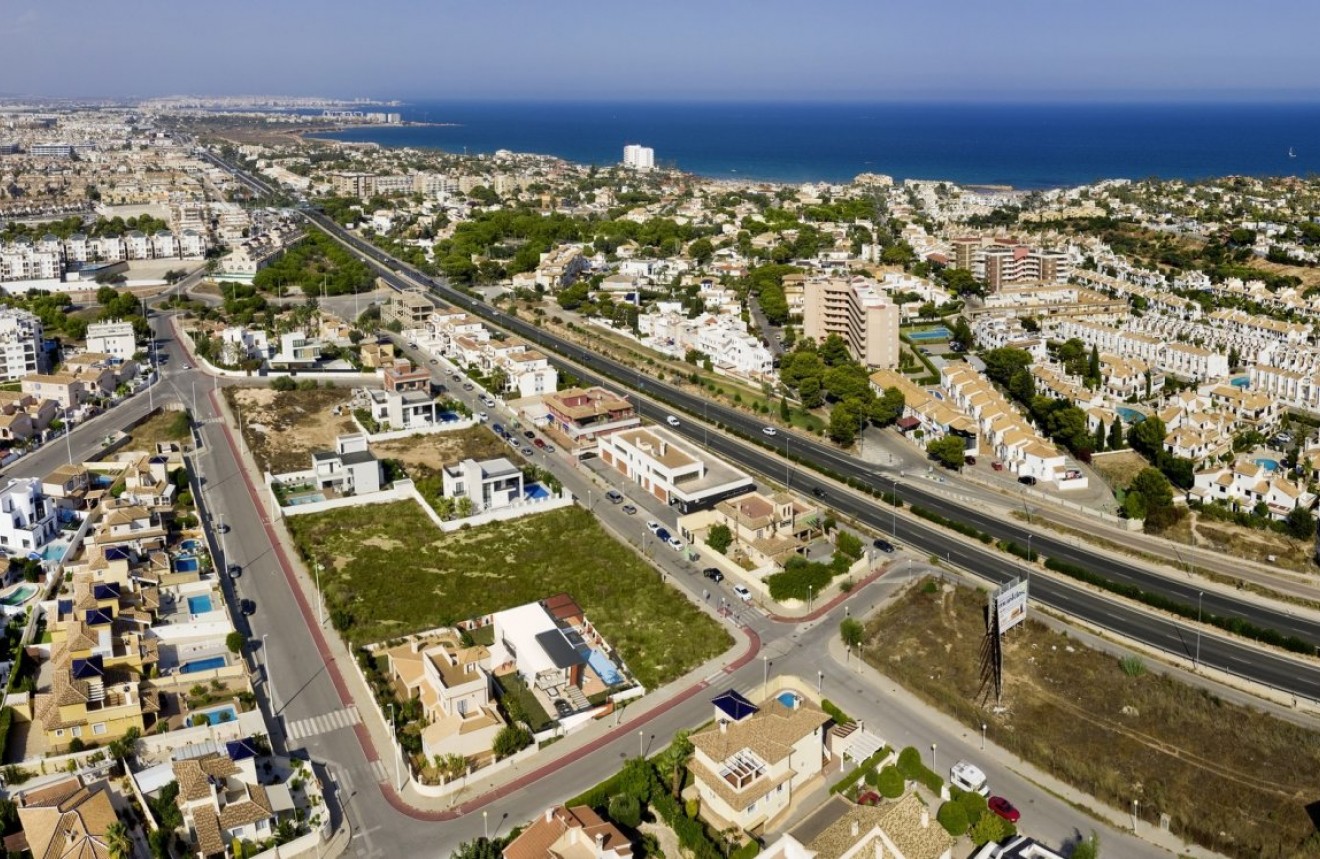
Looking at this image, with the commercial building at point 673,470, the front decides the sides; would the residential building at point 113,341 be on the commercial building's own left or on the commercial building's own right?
on the commercial building's own right

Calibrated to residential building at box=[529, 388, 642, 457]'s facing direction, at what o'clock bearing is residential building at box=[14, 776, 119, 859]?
residential building at box=[14, 776, 119, 859] is roughly at 11 o'clock from residential building at box=[529, 388, 642, 457].

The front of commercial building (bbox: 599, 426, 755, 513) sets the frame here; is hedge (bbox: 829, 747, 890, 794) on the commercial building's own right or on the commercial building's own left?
on the commercial building's own left

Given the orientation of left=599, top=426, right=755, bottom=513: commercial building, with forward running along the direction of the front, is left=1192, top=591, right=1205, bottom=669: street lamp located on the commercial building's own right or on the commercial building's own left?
on the commercial building's own left

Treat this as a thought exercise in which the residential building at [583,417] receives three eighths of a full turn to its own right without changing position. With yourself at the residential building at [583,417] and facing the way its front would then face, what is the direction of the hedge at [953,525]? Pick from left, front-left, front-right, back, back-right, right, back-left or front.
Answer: back-right

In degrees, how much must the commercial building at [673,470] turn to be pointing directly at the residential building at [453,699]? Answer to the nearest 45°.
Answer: approximately 45° to its left

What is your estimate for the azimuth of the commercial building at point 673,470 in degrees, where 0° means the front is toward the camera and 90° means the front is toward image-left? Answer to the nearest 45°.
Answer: approximately 45°

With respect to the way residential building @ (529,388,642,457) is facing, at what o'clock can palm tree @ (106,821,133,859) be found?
The palm tree is roughly at 11 o'clock from the residential building.

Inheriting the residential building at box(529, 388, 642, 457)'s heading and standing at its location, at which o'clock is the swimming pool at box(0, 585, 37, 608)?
The swimming pool is roughly at 12 o'clock from the residential building.

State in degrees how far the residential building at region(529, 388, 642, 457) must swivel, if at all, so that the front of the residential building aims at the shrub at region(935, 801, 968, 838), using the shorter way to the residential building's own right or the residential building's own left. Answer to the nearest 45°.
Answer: approximately 45° to the residential building's own left

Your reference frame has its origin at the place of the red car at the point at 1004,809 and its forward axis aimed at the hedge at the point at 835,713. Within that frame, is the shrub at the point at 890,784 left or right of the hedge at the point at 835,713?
left
